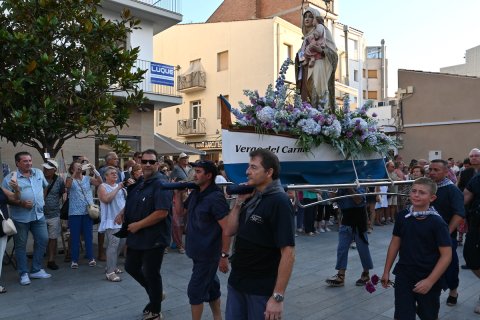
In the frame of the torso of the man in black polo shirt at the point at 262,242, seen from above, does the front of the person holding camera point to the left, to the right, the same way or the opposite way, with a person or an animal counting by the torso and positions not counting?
to the left

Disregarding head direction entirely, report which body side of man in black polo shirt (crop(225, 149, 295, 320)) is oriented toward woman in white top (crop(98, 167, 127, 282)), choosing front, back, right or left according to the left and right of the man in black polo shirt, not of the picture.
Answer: right

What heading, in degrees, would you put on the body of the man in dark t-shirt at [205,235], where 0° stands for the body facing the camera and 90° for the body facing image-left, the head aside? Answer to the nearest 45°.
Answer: approximately 45°

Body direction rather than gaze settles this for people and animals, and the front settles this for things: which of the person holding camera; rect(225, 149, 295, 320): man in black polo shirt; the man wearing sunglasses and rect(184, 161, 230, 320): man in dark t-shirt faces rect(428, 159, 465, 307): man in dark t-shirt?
the person holding camera

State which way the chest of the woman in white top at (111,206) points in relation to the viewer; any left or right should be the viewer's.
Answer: facing the viewer and to the right of the viewer

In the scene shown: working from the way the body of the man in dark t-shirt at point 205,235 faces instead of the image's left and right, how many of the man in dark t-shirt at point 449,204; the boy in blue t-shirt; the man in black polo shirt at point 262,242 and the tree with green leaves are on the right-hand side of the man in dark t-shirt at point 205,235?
1

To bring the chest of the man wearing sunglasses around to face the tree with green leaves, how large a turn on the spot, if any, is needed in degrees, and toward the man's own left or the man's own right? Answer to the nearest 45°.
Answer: approximately 90° to the man's own right

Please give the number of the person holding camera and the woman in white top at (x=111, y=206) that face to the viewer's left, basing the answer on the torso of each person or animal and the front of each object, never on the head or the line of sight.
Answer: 0

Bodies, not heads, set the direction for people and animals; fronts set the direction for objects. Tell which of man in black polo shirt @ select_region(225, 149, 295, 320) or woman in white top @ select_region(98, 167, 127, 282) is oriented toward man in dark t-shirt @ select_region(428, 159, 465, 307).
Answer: the woman in white top

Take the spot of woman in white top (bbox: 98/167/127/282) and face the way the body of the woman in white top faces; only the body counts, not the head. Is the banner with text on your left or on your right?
on your left

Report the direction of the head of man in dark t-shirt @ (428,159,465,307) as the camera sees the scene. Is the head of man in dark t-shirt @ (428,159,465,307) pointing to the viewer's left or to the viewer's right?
to the viewer's left

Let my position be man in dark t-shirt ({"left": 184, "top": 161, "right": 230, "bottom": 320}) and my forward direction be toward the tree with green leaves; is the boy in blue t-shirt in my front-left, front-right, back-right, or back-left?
back-right

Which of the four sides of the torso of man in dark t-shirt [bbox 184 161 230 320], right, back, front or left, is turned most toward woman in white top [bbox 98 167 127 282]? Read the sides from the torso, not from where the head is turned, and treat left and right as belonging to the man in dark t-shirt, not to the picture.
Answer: right

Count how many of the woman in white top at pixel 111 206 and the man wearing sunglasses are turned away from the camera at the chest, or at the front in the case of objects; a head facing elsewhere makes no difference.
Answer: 0

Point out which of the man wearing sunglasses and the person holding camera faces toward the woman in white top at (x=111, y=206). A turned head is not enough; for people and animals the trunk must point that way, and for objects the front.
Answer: the person holding camera

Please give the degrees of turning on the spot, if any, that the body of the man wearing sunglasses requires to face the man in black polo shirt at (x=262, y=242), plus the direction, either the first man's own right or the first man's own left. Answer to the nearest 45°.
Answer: approximately 90° to the first man's own left

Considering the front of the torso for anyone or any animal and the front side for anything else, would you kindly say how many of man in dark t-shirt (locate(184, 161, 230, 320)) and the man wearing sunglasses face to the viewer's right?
0

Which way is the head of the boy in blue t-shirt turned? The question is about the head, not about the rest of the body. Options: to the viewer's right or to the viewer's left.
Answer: to the viewer's left
